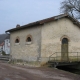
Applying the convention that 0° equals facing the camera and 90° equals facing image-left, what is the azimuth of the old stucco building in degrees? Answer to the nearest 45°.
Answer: approximately 315°
